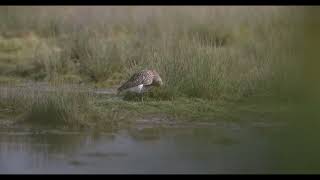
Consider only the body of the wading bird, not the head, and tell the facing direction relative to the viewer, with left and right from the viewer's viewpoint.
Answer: facing to the right of the viewer
